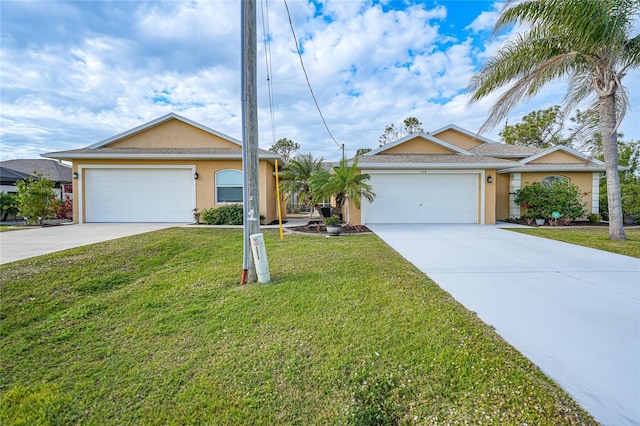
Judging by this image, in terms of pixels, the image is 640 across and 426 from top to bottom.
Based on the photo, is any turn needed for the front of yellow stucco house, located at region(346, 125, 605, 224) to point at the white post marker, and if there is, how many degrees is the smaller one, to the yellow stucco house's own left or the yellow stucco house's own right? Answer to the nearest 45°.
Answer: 0° — it already faces it

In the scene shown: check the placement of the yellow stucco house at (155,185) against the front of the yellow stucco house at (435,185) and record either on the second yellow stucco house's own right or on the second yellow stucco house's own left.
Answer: on the second yellow stucco house's own right

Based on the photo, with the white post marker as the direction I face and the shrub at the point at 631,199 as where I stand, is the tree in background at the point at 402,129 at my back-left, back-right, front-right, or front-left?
back-right

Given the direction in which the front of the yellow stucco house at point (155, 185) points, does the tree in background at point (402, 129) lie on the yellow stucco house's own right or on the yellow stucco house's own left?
on the yellow stucco house's own left

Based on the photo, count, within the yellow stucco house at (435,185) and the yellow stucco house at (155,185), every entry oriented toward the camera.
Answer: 2

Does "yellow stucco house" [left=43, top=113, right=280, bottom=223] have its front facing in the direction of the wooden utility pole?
yes

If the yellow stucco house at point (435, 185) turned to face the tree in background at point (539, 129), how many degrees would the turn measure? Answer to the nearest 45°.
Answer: approximately 180°

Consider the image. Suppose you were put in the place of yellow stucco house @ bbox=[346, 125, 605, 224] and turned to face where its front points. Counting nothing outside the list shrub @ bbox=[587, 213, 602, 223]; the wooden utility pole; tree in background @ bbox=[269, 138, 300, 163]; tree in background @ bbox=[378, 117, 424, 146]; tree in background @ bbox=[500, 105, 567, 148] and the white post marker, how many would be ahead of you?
2

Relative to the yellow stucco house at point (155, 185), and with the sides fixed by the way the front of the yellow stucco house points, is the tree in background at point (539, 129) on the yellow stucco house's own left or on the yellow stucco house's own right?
on the yellow stucco house's own left

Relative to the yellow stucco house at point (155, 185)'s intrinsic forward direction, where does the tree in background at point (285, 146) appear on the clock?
The tree in background is roughly at 7 o'clock from the yellow stucco house.

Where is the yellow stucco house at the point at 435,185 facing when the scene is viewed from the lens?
facing the viewer

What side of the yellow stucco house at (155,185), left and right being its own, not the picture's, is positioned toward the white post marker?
front

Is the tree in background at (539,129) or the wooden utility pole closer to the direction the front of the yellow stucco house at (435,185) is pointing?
the wooden utility pole

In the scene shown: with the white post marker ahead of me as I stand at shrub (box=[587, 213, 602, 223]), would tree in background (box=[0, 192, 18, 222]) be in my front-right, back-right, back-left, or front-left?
front-right

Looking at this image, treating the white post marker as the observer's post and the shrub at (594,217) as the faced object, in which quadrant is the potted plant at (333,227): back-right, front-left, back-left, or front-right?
front-left

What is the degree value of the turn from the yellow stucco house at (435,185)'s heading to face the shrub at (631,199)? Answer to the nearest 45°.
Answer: approximately 135° to its left

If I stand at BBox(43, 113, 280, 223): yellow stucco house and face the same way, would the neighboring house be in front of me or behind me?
behind

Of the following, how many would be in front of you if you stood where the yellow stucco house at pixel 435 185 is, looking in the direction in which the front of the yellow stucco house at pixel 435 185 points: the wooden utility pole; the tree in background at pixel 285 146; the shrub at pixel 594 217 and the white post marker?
2

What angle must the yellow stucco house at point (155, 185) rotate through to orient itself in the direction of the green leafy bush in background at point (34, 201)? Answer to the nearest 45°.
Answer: approximately 90° to its right

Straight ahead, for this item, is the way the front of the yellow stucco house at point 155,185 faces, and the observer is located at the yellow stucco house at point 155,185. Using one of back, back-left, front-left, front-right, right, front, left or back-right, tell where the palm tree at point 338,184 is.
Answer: front-left

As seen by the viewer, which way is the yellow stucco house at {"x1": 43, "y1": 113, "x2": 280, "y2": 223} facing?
toward the camera
